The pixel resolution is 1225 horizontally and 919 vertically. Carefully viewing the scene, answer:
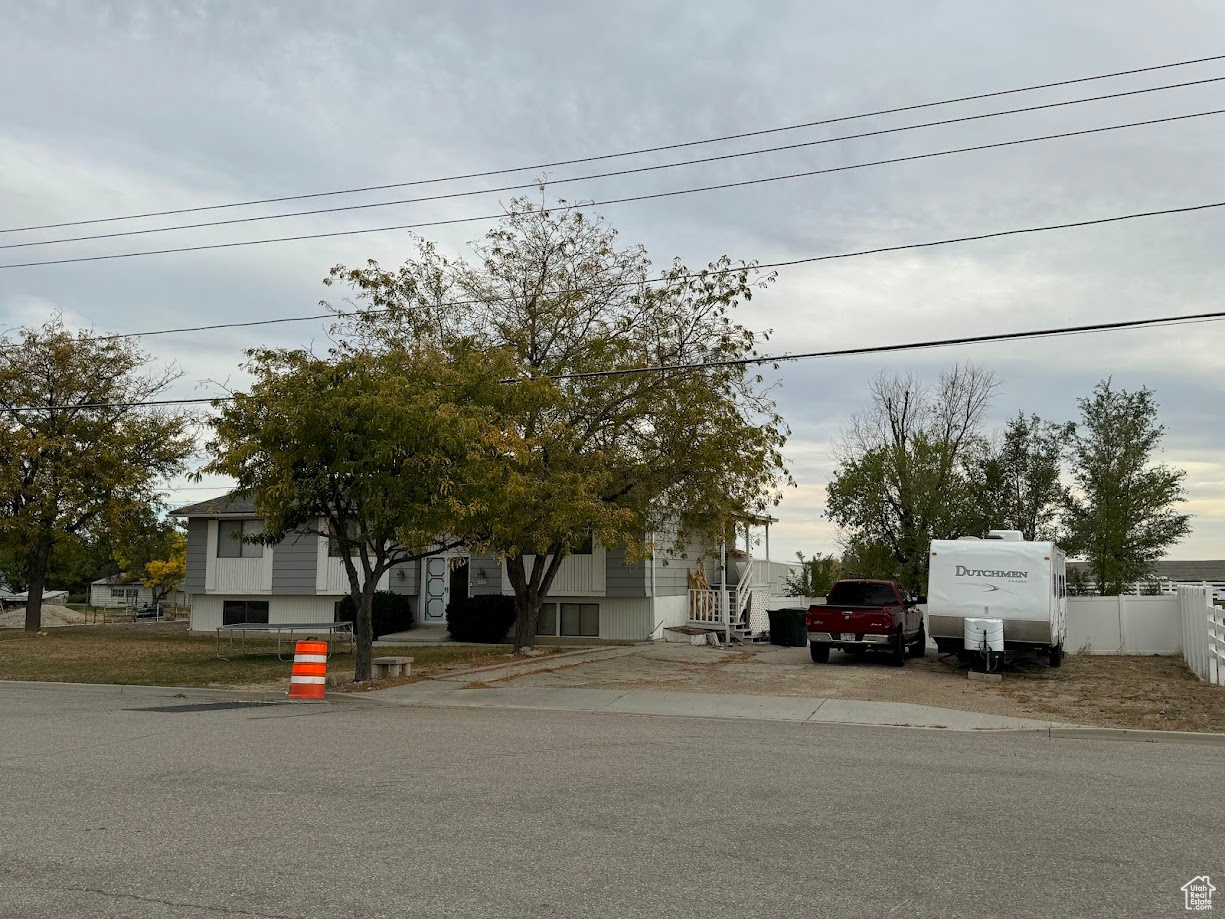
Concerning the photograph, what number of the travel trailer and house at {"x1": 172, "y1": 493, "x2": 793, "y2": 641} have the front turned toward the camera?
2

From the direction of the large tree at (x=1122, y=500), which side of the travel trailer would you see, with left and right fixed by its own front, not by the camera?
back

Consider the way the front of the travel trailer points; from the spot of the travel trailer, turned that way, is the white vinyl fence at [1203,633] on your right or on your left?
on your left

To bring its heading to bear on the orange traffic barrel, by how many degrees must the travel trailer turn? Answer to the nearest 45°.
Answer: approximately 45° to its right

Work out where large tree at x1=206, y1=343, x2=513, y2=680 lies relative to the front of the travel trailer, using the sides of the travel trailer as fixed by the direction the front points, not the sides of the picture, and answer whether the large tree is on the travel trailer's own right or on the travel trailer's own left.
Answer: on the travel trailer's own right

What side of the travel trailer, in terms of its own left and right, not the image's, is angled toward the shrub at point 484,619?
right

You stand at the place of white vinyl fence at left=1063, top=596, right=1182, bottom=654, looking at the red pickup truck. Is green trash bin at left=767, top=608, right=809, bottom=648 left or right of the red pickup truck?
right

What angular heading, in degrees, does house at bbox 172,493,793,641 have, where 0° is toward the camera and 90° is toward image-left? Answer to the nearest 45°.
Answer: approximately 0°

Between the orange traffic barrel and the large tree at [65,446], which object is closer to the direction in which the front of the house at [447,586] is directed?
the orange traffic barrel

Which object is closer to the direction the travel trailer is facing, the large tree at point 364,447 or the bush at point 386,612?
the large tree

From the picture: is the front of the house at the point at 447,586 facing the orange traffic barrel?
yes

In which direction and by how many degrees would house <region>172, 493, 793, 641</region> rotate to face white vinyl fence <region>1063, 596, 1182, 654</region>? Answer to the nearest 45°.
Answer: approximately 45° to its left

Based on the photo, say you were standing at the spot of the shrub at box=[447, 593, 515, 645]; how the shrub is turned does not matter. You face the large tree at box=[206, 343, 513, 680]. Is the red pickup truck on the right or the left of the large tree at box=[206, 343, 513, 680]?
left

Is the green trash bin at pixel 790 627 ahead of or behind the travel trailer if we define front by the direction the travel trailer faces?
behind

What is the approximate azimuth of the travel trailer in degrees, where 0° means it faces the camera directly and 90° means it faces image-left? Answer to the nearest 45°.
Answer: approximately 0°
